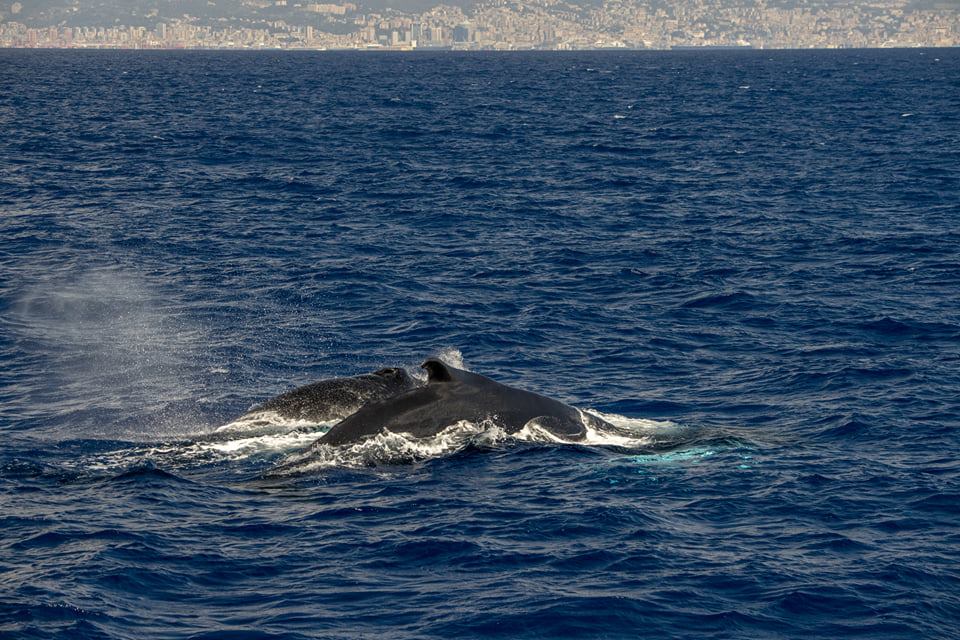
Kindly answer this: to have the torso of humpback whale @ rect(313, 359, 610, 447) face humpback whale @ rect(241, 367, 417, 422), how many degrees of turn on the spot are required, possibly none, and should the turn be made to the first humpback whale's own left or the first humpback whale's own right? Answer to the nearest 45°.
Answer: approximately 135° to the first humpback whale's own left

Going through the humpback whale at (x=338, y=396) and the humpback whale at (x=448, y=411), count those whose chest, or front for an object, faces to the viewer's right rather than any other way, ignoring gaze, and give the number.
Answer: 2

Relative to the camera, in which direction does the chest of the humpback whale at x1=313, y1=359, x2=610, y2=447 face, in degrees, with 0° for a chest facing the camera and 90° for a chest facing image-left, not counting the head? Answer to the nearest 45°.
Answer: approximately 270°

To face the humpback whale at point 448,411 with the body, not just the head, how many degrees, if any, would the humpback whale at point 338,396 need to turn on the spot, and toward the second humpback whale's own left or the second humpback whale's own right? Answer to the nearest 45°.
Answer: approximately 45° to the second humpback whale's own right

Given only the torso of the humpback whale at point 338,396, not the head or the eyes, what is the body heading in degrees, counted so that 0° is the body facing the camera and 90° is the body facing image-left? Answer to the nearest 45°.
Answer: approximately 270°
